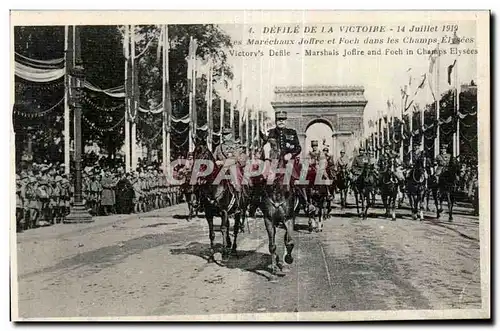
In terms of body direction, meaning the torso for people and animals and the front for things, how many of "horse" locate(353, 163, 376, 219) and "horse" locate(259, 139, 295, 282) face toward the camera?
2

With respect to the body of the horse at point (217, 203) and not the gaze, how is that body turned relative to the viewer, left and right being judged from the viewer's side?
facing the viewer and to the left of the viewer

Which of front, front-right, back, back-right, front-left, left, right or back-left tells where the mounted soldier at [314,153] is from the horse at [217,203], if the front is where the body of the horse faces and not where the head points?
back-left

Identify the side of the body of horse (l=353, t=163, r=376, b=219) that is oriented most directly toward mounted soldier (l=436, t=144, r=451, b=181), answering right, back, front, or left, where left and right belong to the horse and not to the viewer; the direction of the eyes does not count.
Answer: left

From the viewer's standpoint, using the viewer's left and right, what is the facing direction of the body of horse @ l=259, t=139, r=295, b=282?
facing the viewer

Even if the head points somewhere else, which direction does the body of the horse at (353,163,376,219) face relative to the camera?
toward the camera

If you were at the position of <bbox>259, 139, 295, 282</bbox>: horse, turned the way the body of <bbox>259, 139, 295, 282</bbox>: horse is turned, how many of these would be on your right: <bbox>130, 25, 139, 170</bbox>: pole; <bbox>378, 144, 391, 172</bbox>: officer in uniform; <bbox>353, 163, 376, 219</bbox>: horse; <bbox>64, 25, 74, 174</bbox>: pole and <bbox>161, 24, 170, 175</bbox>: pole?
3
